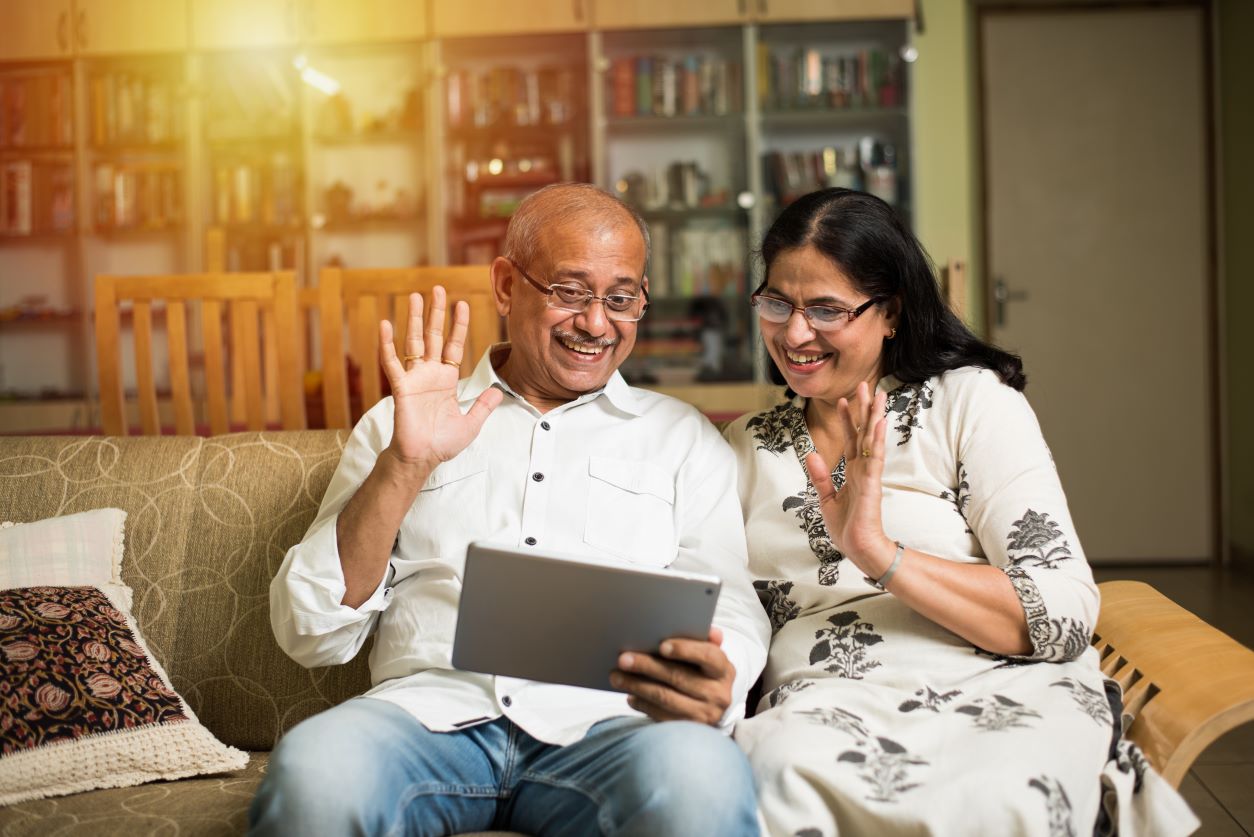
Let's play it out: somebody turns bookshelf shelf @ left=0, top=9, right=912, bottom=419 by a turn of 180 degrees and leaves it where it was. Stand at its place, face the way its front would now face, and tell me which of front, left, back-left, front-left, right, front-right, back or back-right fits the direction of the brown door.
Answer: right

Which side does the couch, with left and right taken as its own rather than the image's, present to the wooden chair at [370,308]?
back

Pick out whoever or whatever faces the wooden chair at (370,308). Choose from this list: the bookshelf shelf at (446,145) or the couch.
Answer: the bookshelf shelf

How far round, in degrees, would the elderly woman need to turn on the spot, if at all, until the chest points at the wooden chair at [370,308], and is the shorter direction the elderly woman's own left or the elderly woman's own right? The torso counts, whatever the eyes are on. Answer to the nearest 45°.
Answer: approximately 90° to the elderly woman's own right

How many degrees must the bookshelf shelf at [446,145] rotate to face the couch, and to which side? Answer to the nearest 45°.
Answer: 0° — it already faces it

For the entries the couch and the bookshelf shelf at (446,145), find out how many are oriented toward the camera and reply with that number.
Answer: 2

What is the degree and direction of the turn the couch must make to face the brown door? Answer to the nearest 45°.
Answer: approximately 135° to its left

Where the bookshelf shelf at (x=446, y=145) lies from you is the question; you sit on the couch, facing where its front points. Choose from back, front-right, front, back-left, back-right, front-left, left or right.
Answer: back
